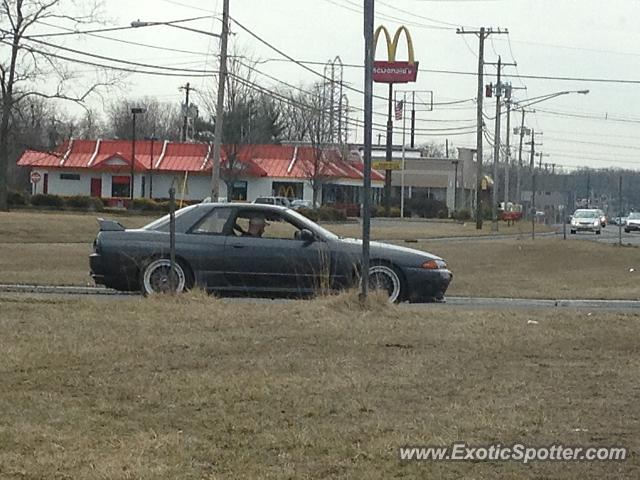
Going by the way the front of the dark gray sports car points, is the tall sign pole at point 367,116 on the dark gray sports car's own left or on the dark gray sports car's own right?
on the dark gray sports car's own right

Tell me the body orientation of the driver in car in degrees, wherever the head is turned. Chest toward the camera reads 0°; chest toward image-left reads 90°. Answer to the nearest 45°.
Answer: approximately 270°

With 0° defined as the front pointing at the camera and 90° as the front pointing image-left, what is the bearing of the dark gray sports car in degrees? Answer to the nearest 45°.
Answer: approximately 270°

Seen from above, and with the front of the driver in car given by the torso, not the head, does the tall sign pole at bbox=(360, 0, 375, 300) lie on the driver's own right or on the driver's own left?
on the driver's own right
